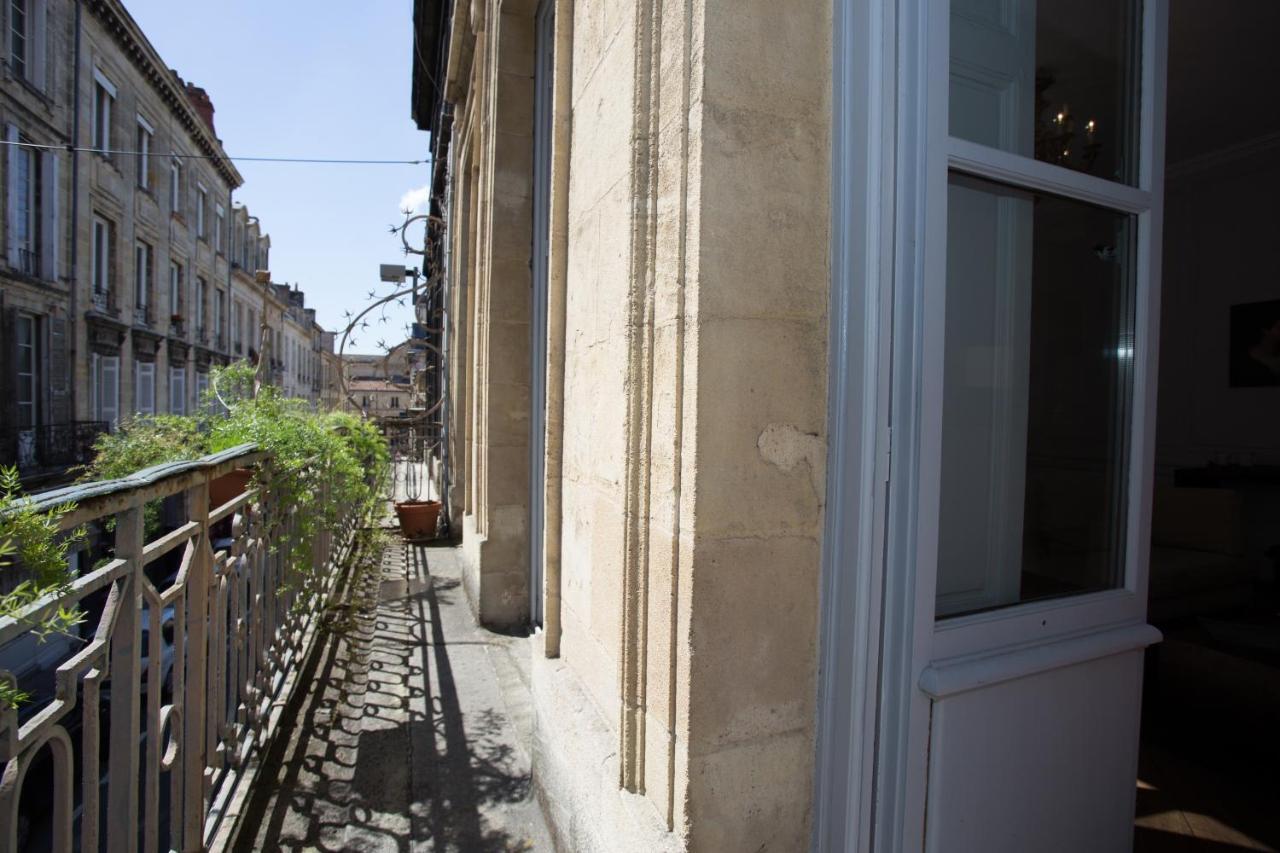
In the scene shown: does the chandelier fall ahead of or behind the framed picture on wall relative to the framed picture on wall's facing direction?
ahead

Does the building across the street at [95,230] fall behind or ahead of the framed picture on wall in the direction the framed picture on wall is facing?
ahead

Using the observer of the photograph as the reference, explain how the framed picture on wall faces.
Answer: facing the viewer and to the left of the viewer

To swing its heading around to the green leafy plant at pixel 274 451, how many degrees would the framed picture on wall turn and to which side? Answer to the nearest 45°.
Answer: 0° — it already faces it

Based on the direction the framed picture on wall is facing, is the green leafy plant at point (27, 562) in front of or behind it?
in front

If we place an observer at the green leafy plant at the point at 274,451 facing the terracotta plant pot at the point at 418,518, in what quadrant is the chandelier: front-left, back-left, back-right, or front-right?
back-right
